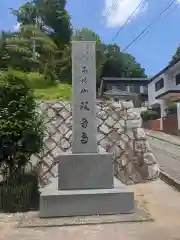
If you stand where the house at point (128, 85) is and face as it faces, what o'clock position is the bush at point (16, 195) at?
The bush is roughly at 12 o'clock from the house.

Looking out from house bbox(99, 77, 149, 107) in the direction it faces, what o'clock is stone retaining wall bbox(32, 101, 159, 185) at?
The stone retaining wall is roughly at 12 o'clock from the house.

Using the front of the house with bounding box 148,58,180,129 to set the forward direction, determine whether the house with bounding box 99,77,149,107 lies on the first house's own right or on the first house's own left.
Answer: on the first house's own right

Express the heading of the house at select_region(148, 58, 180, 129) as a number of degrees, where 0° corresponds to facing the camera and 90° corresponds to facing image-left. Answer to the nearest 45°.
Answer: approximately 45°

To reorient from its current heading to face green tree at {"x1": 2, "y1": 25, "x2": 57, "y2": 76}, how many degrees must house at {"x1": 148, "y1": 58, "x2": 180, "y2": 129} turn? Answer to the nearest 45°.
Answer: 0° — it already faces it
